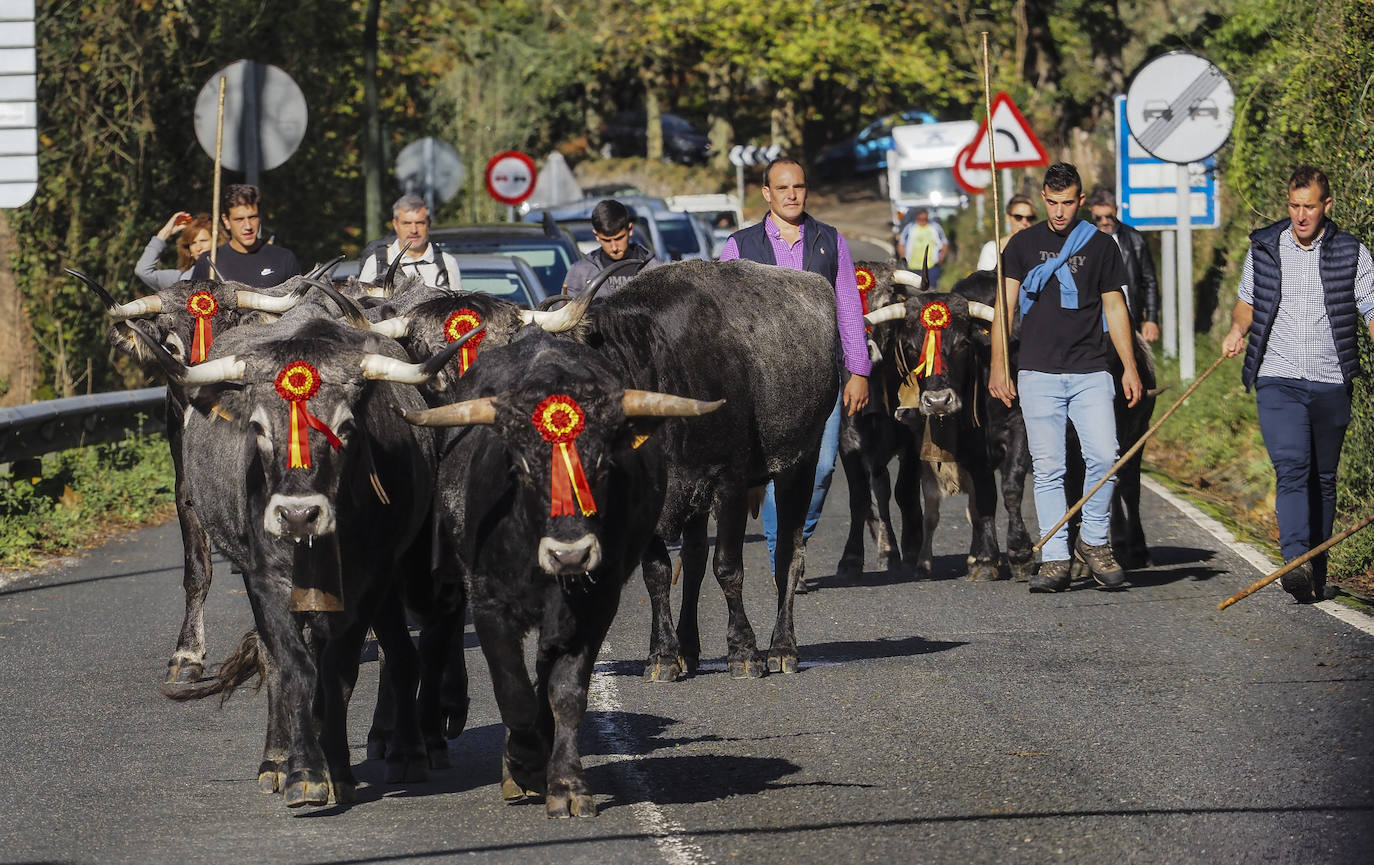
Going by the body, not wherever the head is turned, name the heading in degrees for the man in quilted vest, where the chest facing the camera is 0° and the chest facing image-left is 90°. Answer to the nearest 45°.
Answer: approximately 0°

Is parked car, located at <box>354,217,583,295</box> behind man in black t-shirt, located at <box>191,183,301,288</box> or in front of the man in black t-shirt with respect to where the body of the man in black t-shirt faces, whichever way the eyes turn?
behind

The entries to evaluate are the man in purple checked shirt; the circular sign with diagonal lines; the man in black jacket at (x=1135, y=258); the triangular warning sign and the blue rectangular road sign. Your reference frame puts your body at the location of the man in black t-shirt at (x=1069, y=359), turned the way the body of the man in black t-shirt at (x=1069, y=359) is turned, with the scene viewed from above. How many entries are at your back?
4

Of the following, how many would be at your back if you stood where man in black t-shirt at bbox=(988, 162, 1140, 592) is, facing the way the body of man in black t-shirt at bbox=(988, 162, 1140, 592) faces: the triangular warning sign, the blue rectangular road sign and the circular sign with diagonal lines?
3

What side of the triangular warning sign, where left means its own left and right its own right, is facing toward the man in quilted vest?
front

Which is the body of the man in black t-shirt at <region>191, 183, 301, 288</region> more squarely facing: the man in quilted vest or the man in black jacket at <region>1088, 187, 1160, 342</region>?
the man in quilted vest

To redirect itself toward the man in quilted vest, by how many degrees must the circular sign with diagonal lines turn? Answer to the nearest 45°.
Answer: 0° — it already faces them

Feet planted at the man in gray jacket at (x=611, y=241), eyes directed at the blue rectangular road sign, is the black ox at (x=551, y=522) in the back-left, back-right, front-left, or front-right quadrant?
back-right

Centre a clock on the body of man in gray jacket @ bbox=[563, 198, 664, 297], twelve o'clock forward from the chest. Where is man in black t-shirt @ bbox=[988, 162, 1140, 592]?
The man in black t-shirt is roughly at 9 o'clock from the man in gray jacket.

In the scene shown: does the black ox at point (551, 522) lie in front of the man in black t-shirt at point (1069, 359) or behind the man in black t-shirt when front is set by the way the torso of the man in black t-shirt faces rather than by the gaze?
in front

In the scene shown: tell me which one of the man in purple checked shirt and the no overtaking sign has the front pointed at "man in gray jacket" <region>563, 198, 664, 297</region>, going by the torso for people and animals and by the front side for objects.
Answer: the no overtaking sign

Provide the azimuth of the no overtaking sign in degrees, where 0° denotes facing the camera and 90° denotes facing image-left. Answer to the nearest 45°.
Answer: approximately 0°
